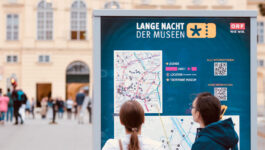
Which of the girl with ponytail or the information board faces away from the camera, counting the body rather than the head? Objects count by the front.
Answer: the girl with ponytail

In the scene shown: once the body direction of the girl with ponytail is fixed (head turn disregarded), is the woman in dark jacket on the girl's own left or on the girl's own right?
on the girl's own right

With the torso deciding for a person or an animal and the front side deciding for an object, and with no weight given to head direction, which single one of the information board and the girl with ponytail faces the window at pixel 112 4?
the girl with ponytail

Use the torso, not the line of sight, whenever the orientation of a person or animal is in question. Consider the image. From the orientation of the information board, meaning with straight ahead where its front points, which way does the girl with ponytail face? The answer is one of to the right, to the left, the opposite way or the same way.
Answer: the opposite way

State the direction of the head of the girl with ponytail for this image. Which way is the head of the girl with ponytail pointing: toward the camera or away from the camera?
away from the camera

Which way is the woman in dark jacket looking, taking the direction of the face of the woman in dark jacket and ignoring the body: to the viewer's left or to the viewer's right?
to the viewer's left

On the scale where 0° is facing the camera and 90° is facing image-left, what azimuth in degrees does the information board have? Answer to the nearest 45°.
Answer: approximately 0°

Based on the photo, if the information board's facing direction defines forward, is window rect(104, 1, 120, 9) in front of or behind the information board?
behind

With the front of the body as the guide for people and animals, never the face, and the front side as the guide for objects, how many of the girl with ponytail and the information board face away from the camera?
1

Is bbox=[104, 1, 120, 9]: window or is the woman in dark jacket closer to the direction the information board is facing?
the woman in dark jacket

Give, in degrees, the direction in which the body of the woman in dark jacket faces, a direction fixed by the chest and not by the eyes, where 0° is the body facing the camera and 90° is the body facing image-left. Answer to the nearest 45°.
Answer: approximately 135°

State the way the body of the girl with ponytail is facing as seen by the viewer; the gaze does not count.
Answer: away from the camera
